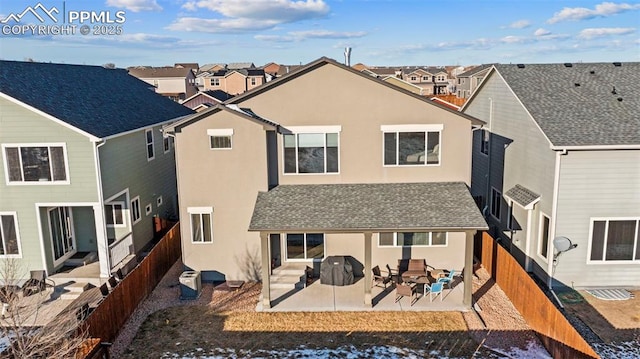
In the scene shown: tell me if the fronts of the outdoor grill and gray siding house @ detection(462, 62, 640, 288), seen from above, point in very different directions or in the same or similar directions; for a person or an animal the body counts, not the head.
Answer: very different directions

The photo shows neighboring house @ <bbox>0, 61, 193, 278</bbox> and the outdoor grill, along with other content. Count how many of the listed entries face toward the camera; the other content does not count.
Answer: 1

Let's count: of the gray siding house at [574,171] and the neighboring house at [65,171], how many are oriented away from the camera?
2

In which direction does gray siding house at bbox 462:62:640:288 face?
away from the camera

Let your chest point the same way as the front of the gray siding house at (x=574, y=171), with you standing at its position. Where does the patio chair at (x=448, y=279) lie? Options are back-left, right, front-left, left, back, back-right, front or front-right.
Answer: back-left

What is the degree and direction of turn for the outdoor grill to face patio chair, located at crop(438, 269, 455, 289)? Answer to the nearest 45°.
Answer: approximately 90° to its left

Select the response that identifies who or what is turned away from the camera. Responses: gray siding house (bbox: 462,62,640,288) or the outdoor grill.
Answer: the gray siding house

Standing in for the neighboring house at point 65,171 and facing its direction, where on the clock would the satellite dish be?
The satellite dish is roughly at 4 o'clock from the neighboring house.

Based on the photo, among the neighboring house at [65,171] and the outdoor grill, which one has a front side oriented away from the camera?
the neighboring house

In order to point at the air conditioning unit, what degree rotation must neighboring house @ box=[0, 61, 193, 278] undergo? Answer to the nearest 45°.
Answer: approximately 135° to its right

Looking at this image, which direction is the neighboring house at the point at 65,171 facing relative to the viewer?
away from the camera

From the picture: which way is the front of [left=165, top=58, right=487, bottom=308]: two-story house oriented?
away from the camera

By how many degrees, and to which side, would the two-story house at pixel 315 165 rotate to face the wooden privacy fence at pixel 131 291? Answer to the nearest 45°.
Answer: approximately 135° to its left
